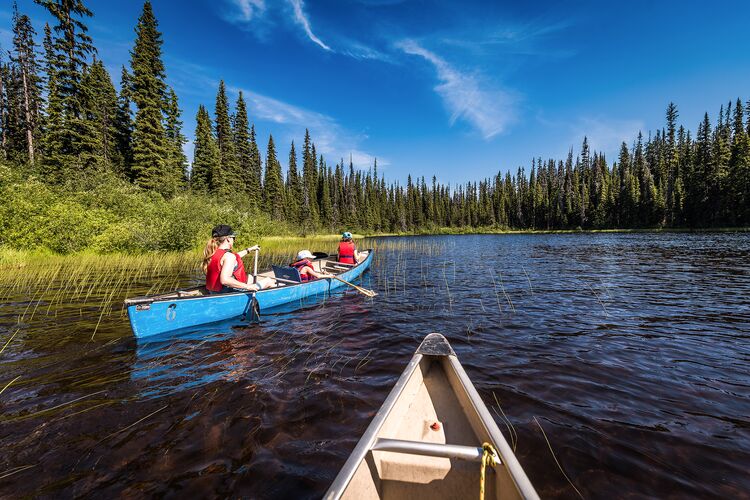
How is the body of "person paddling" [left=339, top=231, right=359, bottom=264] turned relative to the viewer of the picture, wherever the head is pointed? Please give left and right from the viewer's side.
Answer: facing away from the viewer and to the right of the viewer

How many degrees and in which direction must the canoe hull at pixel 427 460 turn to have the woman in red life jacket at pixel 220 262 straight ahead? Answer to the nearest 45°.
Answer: approximately 45° to its left

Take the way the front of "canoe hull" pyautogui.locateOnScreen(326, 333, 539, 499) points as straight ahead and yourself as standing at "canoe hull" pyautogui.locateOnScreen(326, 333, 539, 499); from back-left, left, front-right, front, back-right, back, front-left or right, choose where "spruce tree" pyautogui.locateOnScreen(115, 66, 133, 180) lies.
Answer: front-left

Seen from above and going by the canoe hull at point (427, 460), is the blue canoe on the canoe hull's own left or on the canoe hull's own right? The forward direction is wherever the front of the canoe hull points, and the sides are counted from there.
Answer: on the canoe hull's own left

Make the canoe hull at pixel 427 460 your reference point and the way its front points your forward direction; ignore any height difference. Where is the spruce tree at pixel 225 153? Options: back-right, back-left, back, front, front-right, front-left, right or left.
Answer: front-left

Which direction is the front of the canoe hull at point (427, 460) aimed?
away from the camera

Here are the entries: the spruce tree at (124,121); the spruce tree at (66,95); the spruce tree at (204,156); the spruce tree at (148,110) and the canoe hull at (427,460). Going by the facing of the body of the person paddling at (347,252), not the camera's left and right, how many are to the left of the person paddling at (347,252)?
4

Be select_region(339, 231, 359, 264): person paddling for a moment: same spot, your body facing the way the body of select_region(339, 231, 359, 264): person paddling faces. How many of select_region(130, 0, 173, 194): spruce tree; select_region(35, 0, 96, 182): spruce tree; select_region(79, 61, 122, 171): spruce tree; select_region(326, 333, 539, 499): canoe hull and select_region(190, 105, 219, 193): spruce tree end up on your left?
4

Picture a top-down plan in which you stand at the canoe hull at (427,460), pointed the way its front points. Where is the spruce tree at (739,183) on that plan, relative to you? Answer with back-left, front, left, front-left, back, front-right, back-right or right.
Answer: front-right

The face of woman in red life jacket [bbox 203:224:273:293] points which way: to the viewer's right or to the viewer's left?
to the viewer's right

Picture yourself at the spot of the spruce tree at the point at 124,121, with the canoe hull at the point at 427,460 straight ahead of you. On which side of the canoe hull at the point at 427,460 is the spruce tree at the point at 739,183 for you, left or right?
left

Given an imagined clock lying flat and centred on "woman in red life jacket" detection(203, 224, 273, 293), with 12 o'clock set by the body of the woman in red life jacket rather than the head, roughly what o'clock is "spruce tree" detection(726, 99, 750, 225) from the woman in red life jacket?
The spruce tree is roughly at 1 o'clock from the woman in red life jacket.

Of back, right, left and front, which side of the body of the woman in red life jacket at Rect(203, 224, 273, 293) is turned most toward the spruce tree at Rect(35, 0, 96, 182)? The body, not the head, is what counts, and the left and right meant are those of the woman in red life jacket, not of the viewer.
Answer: left

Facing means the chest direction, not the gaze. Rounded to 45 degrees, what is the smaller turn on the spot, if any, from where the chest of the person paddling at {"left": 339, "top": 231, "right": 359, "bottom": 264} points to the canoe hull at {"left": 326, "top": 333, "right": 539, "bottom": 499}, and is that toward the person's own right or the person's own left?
approximately 135° to the person's own right

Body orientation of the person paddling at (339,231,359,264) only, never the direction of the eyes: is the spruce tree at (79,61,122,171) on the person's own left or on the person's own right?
on the person's own left
